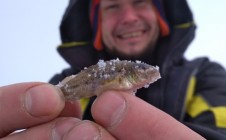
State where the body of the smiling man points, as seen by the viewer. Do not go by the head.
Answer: toward the camera
